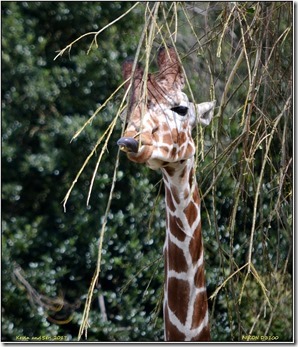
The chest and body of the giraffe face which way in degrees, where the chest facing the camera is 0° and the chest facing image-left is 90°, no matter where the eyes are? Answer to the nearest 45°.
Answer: approximately 45°
